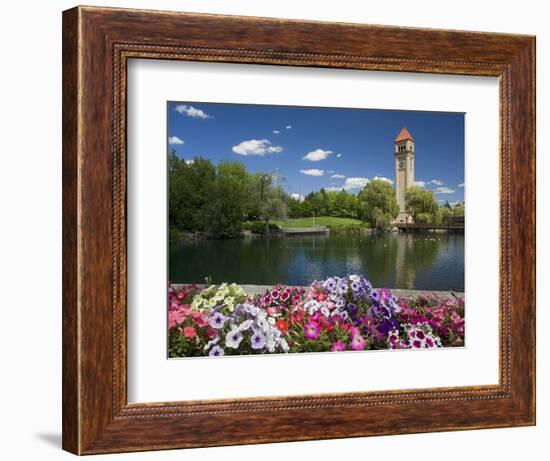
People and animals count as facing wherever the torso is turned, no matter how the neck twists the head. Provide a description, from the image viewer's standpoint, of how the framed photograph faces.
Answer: facing the viewer and to the right of the viewer
